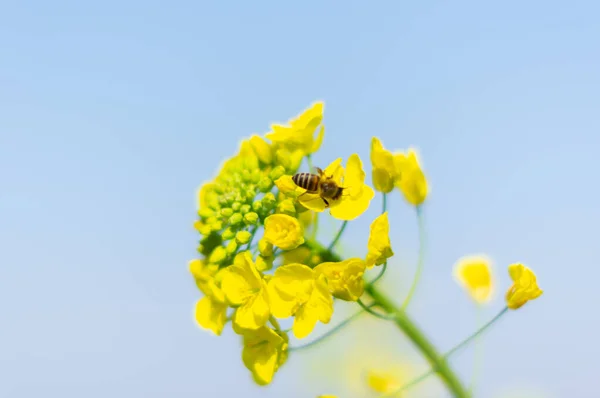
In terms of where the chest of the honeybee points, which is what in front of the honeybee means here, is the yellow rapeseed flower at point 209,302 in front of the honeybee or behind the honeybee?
behind

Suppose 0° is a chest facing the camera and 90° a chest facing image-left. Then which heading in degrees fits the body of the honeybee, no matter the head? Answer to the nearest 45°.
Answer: approximately 270°
